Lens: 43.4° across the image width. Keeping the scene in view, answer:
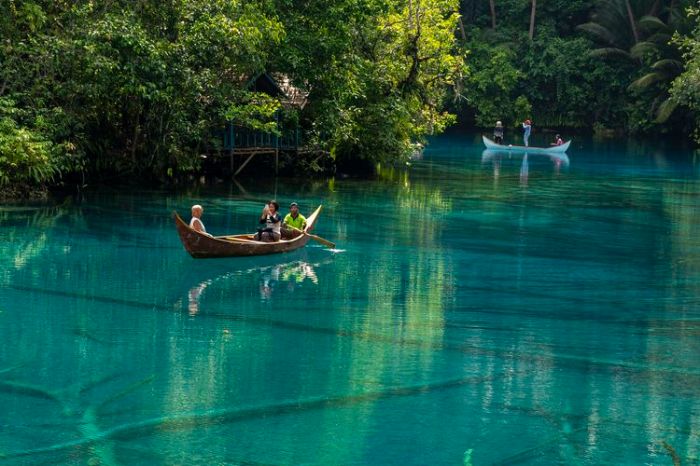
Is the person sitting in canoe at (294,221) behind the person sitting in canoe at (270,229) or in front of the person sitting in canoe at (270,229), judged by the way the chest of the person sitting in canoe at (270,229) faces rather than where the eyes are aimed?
behind

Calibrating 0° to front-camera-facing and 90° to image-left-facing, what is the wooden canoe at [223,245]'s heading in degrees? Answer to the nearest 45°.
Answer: approximately 90°

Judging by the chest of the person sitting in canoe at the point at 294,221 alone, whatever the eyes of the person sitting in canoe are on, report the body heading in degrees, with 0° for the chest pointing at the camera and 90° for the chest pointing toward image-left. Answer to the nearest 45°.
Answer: approximately 45°

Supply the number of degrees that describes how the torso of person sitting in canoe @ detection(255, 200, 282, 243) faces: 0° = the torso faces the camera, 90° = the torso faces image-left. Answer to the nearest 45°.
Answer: approximately 45°
